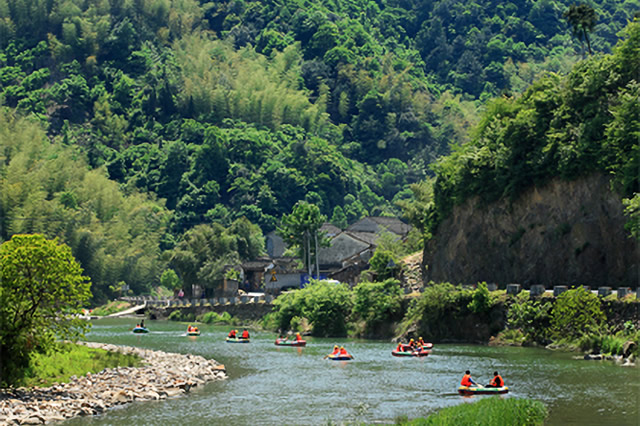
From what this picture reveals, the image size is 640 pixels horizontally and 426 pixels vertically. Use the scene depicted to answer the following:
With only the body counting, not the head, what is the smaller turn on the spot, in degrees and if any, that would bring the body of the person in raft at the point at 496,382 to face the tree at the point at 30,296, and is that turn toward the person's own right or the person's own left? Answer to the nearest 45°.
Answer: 0° — they already face it

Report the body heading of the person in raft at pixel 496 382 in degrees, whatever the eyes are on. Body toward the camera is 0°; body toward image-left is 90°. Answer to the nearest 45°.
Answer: approximately 90°
